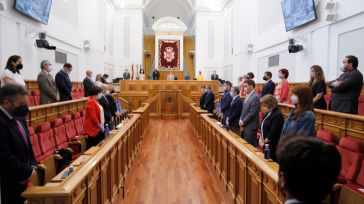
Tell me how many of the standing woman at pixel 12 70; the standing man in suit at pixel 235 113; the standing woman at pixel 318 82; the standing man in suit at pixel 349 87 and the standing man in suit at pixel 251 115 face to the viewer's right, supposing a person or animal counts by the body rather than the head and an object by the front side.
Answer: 1

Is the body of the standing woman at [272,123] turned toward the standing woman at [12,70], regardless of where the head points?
yes

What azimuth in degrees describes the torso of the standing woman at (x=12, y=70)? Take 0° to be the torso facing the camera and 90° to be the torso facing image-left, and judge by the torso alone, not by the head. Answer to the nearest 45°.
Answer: approximately 270°

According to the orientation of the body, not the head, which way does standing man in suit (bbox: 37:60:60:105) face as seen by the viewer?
to the viewer's right

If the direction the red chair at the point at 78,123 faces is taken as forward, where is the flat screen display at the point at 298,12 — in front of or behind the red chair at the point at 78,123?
in front

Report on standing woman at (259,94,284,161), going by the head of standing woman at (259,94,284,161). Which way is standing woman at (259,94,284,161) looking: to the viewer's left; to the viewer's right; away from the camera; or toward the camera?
to the viewer's left

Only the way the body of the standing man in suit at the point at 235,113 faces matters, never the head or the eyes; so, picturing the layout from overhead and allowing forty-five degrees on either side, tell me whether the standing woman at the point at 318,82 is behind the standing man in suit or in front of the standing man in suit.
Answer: behind

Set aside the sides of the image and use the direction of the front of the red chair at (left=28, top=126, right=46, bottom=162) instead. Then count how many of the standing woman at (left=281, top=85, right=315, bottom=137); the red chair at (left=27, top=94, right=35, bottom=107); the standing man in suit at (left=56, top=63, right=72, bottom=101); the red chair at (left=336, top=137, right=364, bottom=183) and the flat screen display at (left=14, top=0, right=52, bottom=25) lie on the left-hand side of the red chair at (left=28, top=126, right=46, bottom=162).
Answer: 3

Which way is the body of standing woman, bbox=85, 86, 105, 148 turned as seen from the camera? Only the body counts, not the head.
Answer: to the viewer's right

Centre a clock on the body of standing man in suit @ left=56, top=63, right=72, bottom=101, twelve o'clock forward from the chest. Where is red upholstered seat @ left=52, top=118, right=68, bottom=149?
The red upholstered seat is roughly at 3 o'clock from the standing man in suit.

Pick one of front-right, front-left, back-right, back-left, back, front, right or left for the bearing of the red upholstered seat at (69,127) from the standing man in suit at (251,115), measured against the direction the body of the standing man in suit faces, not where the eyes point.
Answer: front

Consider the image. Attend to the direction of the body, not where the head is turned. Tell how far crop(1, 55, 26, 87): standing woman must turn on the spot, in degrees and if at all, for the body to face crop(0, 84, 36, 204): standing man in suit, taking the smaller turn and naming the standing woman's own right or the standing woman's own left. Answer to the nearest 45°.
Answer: approximately 90° to the standing woman's own right

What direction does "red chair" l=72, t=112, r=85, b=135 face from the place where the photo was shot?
facing to the right of the viewer

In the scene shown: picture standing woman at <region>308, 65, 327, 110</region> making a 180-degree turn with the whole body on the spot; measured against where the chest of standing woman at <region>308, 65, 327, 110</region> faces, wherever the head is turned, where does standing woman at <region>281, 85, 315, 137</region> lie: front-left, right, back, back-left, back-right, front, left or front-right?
right

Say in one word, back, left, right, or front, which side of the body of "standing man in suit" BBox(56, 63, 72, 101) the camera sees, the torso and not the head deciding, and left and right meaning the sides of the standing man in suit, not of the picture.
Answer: right

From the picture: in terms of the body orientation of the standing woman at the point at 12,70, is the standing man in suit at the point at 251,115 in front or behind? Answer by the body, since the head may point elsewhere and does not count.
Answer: in front

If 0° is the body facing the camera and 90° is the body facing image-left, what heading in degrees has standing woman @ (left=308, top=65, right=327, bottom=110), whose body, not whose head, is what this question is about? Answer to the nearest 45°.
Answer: approximately 90°
